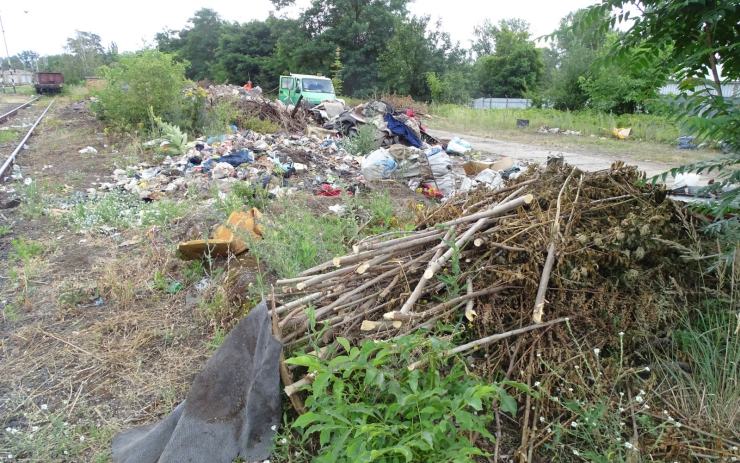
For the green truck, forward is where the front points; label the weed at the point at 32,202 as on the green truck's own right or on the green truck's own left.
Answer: on the green truck's own right

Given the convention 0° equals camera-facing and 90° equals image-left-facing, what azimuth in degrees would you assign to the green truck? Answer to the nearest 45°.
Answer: approximately 315°

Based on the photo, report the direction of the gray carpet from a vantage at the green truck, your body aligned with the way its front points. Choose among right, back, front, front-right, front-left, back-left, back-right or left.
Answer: front-right

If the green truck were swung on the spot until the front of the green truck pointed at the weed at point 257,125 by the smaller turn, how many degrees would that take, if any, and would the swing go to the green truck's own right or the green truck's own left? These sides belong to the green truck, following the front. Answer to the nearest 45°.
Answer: approximately 45° to the green truck's own right

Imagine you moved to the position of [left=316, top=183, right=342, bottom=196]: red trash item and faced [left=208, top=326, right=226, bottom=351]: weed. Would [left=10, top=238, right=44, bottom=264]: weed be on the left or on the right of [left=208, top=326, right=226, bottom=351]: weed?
right

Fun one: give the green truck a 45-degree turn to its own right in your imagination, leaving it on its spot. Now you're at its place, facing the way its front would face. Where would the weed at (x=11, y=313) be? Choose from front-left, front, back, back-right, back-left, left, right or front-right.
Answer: front

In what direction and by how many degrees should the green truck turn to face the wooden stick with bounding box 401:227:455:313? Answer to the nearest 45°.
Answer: approximately 45° to its right

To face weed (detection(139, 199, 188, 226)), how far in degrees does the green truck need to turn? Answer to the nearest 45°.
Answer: approximately 45° to its right

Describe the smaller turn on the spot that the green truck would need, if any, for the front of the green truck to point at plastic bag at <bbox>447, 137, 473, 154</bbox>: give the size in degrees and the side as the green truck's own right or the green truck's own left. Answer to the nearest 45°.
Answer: approximately 45° to the green truck's own right

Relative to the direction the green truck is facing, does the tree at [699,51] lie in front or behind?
in front

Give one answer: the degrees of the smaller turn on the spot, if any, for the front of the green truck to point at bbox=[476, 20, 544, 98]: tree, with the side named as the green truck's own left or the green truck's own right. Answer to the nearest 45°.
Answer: approximately 90° to the green truck's own left

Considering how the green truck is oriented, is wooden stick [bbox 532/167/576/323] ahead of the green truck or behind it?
ahead

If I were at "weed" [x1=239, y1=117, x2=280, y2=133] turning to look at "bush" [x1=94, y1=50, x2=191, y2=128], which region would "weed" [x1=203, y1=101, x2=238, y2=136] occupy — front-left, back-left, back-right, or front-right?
front-left
